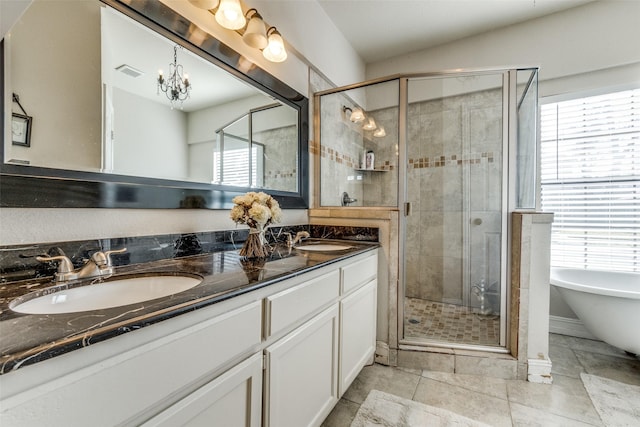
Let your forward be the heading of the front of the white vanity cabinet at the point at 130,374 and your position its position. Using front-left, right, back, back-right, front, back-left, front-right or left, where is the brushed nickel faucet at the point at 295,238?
left

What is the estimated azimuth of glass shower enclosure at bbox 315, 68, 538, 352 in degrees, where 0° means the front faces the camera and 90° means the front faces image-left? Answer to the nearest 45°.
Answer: approximately 0°

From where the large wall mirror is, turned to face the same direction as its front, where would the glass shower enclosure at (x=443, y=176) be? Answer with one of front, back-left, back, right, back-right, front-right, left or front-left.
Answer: front-left

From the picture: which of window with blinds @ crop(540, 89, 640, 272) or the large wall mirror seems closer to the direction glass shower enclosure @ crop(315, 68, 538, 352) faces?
the large wall mirror

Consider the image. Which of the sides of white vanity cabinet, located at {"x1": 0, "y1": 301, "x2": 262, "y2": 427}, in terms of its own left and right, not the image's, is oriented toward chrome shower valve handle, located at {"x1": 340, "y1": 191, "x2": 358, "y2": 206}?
left
